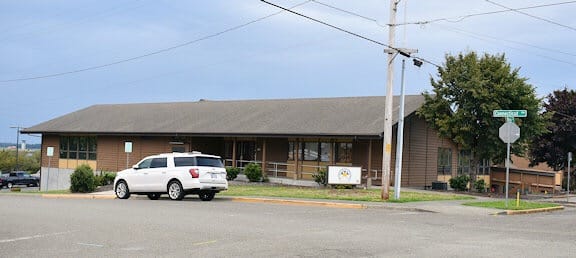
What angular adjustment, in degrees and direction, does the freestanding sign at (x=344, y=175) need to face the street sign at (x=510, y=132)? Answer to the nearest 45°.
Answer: approximately 45° to its left

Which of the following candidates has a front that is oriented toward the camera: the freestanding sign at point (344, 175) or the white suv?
the freestanding sign

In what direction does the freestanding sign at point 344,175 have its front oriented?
toward the camera

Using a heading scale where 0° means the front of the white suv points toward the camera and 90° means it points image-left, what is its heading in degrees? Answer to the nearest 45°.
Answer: approximately 135°

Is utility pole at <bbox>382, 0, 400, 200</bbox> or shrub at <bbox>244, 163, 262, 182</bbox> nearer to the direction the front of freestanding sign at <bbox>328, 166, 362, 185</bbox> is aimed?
the utility pole

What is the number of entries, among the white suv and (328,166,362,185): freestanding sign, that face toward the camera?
1

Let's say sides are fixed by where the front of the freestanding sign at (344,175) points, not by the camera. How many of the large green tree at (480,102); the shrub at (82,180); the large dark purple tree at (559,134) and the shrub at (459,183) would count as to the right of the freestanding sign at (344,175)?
1

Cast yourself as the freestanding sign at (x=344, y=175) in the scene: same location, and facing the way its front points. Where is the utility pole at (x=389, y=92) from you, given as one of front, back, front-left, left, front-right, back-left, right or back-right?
front

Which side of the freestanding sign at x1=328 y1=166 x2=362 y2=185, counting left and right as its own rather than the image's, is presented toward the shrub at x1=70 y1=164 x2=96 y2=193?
right

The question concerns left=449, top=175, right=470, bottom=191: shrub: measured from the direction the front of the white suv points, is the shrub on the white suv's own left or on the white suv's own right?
on the white suv's own right
